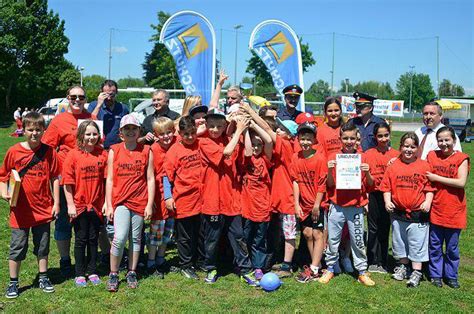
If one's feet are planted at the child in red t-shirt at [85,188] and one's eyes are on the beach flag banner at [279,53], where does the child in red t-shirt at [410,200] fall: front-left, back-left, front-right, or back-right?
front-right

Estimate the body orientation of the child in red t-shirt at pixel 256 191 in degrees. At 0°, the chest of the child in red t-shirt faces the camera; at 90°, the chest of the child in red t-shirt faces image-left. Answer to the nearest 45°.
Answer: approximately 0°

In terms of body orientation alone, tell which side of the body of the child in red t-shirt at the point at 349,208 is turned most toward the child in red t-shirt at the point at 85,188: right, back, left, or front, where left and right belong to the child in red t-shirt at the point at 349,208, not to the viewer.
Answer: right

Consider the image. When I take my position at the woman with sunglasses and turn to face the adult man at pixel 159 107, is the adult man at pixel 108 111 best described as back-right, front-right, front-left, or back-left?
front-left

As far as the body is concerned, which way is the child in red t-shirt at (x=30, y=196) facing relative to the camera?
toward the camera

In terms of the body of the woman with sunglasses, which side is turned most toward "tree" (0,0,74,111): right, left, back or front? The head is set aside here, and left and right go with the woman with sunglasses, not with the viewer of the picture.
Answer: back

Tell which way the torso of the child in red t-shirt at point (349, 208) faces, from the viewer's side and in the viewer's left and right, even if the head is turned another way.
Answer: facing the viewer

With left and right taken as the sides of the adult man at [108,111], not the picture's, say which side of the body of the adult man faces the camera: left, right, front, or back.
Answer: front

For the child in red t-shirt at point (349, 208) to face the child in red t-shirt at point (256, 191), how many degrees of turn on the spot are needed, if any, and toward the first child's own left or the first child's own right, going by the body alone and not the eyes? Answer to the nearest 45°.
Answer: approximately 90° to the first child's own right
